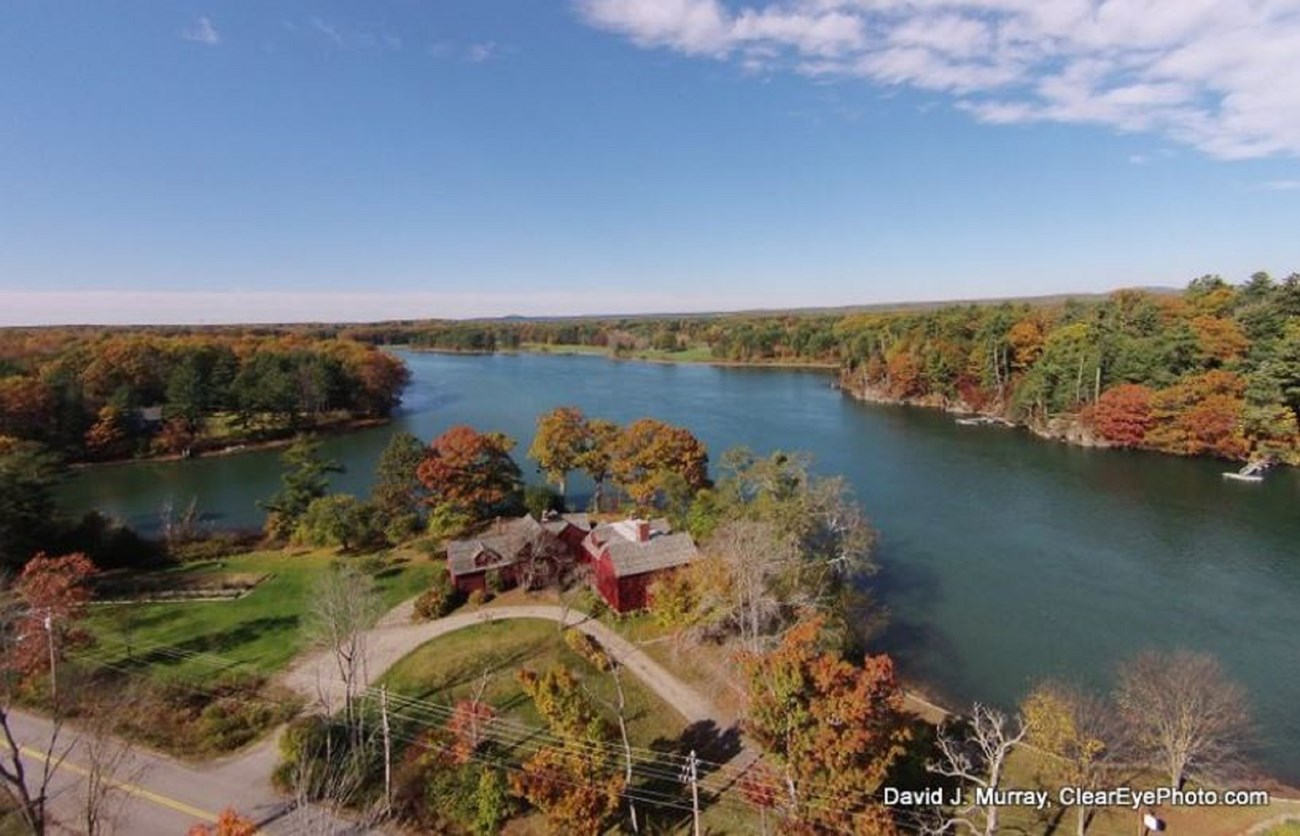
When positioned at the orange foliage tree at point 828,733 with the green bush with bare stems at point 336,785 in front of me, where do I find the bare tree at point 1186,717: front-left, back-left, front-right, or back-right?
back-right

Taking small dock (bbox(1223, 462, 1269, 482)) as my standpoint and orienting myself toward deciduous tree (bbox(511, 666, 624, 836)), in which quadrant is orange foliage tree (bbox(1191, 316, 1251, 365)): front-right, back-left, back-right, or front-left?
back-right

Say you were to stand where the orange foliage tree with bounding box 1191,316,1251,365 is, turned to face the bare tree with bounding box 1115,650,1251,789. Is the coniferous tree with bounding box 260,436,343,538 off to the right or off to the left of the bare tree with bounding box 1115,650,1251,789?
right
